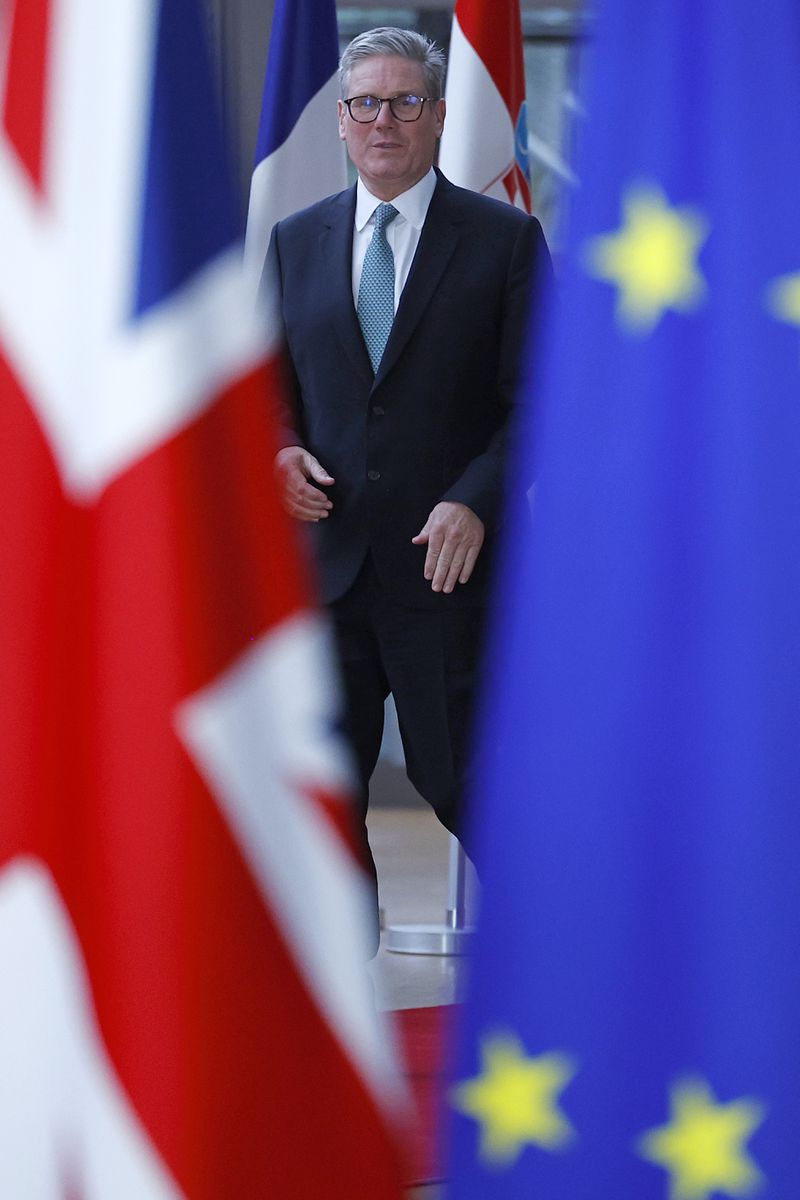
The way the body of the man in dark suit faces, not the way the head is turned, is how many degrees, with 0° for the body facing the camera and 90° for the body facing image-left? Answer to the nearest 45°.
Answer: approximately 0°

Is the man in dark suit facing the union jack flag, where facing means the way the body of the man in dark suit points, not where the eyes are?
yes

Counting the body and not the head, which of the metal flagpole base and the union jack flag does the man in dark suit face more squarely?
the union jack flag
